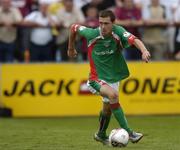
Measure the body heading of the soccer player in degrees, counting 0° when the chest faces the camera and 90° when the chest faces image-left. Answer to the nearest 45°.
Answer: approximately 0°
